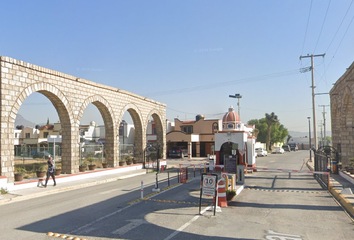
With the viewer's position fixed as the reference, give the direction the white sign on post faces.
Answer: facing the viewer

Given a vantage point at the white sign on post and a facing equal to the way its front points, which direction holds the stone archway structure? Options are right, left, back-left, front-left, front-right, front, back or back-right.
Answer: back-right

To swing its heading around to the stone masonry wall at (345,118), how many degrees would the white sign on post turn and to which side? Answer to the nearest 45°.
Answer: approximately 135° to its left
